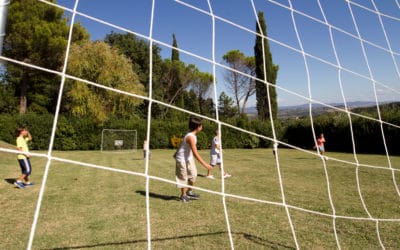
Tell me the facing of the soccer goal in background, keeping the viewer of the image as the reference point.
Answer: facing the viewer

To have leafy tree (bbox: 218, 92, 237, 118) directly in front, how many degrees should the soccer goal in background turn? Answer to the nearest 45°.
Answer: approximately 135° to its left
